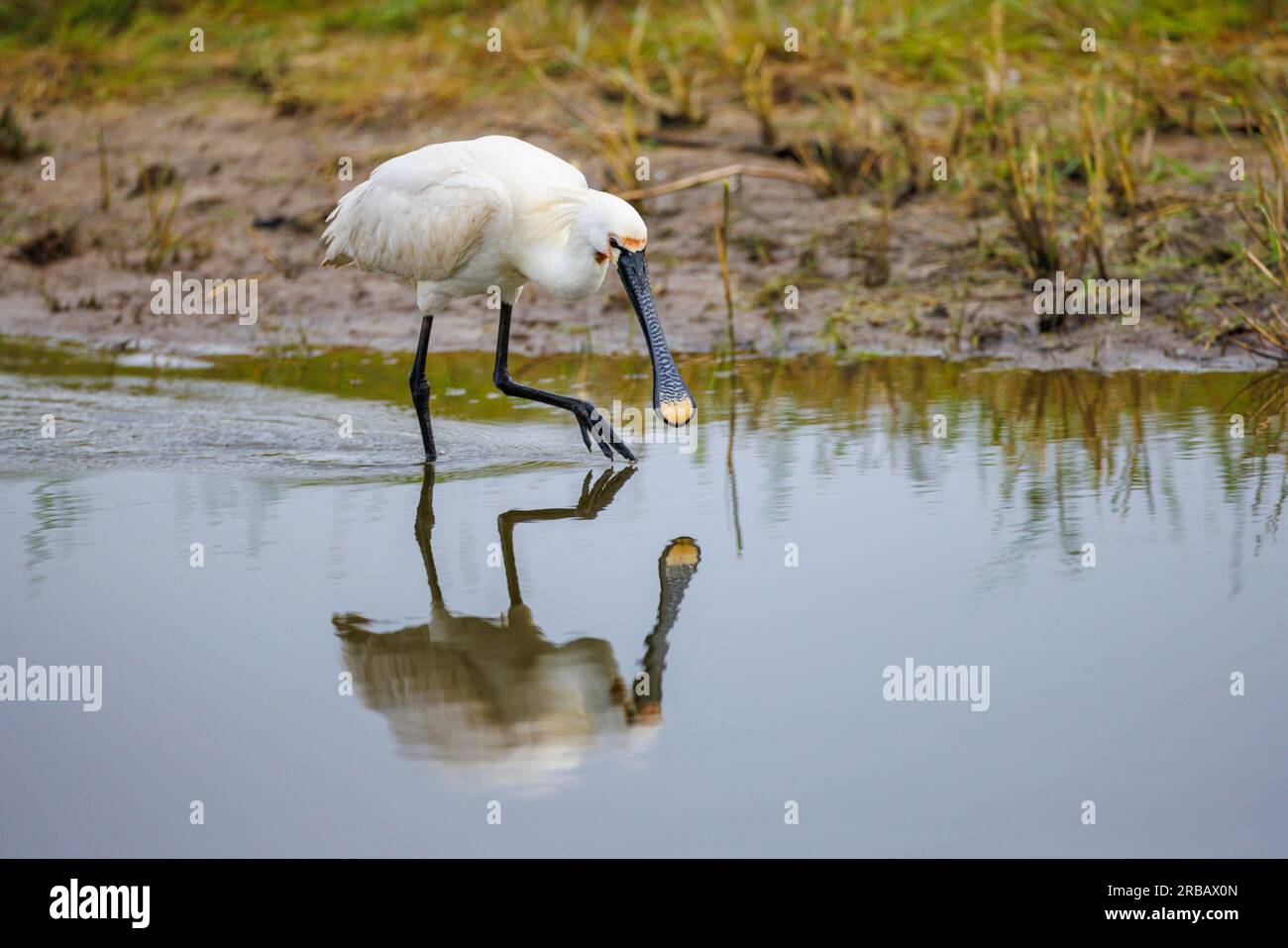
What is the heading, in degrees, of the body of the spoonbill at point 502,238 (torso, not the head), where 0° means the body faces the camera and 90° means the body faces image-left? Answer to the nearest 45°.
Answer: approximately 270°
